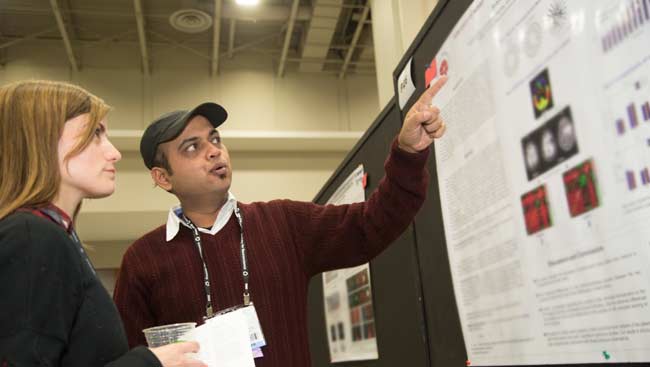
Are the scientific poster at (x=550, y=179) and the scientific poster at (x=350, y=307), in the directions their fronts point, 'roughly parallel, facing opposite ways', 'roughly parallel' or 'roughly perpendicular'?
roughly parallel

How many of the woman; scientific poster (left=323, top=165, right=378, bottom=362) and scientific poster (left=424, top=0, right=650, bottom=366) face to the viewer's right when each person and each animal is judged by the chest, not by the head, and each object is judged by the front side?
1

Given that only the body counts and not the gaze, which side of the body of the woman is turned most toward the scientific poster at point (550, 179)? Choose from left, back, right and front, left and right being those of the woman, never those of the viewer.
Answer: front

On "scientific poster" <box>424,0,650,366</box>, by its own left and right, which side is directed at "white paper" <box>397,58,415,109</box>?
right

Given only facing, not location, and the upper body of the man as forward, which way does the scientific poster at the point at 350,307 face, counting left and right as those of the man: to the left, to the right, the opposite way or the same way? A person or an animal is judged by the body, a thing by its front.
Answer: to the right

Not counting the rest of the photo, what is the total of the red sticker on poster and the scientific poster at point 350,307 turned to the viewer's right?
0

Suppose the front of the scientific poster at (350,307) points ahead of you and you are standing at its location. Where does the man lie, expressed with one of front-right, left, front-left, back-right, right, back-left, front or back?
front-left

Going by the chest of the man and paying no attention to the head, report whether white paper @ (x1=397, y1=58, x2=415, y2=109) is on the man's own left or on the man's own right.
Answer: on the man's own left

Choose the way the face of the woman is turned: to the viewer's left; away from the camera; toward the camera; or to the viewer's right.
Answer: to the viewer's right

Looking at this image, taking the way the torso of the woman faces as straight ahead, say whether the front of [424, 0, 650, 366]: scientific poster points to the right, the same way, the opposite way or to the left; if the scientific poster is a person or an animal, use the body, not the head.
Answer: the opposite way

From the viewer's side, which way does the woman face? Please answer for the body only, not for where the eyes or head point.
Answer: to the viewer's right

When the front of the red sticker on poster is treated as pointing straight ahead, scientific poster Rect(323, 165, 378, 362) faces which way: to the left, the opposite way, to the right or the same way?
the same way

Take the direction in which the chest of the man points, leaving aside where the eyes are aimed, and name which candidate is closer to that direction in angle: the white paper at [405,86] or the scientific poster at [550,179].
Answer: the scientific poster

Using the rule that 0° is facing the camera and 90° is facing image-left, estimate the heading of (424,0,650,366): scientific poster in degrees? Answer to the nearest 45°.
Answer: approximately 45°
